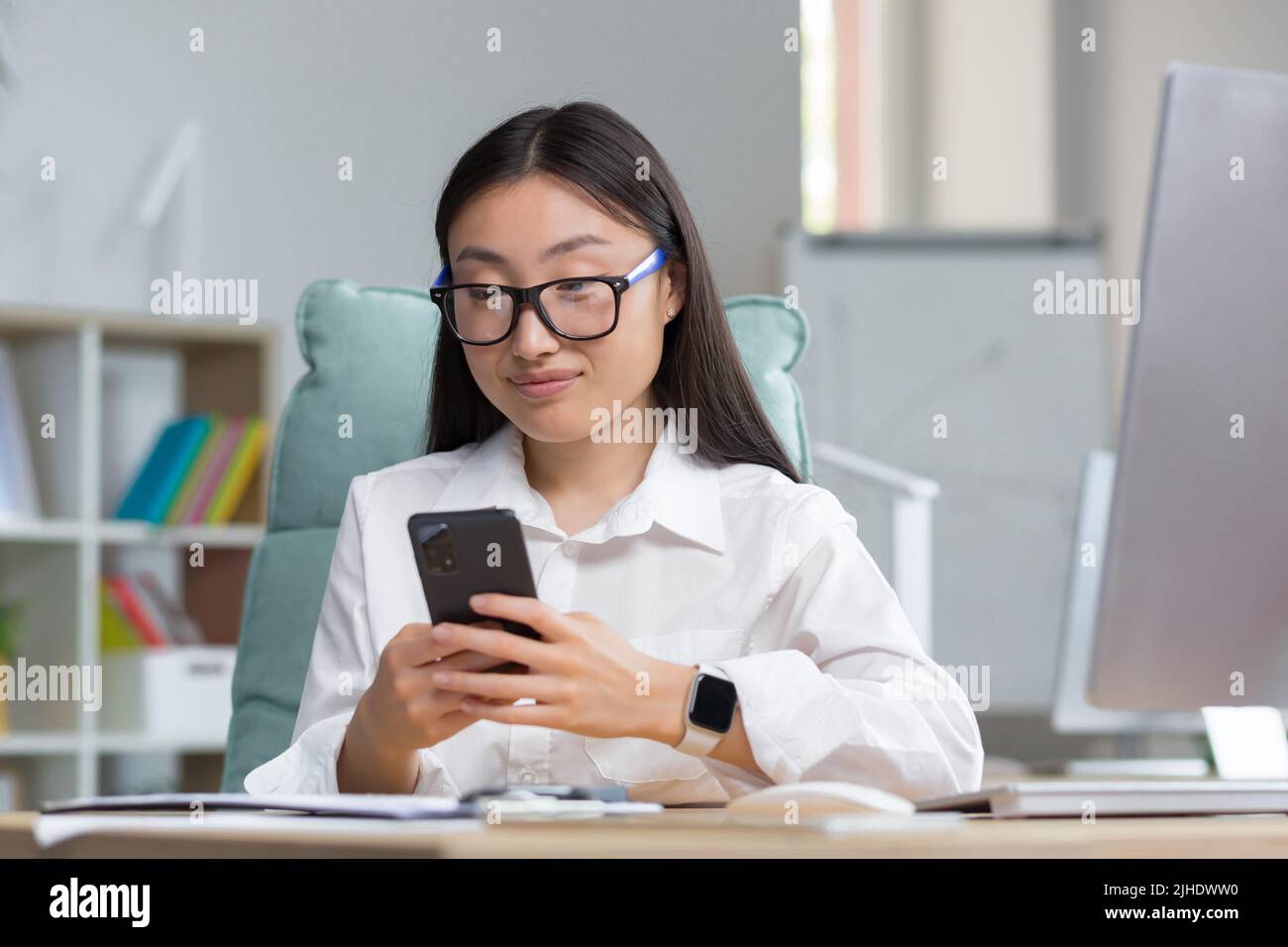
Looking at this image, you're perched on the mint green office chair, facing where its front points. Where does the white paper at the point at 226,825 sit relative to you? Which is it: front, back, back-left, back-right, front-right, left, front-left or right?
front

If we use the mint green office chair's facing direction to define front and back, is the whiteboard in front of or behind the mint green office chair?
behind

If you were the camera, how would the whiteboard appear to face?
facing the viewer

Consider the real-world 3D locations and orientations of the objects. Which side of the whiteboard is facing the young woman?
front

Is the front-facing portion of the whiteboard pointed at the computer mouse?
yes

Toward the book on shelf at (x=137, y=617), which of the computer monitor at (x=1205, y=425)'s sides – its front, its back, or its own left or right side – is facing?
front

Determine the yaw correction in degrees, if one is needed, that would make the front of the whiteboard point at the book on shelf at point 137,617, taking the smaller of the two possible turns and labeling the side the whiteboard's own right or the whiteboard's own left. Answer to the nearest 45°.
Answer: approximately 45° to the whiteboard's own right

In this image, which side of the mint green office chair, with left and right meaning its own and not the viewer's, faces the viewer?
front

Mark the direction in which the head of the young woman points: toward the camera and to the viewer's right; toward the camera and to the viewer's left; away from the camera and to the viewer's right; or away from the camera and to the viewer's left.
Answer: toward the camera and to the viewer's left

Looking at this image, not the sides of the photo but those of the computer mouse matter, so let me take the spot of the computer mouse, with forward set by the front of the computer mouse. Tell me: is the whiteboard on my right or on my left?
on my left

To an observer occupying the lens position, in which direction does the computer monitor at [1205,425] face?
facing away from the viewer and to the left of the viewer

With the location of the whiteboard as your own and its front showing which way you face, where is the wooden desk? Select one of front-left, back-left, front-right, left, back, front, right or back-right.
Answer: front

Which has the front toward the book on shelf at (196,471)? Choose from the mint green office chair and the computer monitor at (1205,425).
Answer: the computer monitor

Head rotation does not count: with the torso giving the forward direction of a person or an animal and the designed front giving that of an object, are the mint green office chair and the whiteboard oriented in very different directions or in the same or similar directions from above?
same or similar directions
